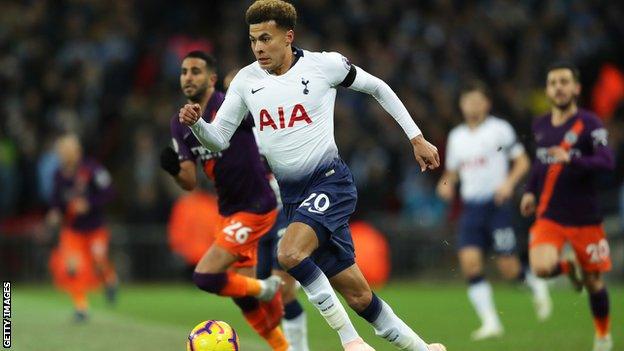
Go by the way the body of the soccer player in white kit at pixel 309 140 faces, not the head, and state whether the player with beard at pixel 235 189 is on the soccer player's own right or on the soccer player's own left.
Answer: on the soccer player's own right

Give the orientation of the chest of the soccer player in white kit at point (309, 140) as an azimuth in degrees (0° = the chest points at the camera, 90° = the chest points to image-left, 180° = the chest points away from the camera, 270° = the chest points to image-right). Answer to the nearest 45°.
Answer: approximately 45°
